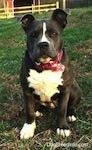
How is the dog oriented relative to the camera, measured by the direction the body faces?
toward the camera
